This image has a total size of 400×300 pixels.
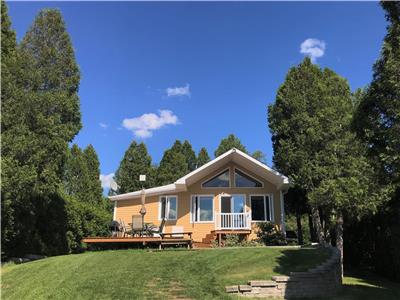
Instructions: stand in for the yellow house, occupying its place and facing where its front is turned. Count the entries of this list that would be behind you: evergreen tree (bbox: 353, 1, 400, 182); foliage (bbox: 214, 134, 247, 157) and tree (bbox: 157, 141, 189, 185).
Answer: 2

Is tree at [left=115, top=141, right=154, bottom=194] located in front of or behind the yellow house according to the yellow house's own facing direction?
behind

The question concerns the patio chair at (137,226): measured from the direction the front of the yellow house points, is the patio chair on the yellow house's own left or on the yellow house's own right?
on the yellow house's own right

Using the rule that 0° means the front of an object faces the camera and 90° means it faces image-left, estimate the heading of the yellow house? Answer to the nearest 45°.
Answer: approximately 0°

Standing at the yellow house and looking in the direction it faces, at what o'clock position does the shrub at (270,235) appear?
The shrub is roughly at 10 o'clock from the yellow house.

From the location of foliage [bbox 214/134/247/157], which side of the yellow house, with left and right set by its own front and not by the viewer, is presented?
back

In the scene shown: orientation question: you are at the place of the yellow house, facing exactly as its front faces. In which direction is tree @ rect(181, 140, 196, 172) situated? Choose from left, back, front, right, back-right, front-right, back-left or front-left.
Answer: back

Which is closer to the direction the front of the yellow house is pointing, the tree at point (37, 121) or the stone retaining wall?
the stone retaining wall
